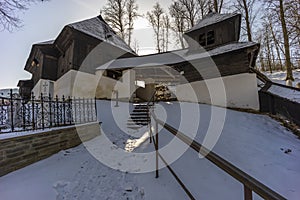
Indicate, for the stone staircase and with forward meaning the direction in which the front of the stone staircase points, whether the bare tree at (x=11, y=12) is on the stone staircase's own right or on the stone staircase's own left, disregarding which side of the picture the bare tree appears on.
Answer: on the stone staircase's own right

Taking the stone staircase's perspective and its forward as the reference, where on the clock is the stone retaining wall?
The stone retaining wall is roughly at 1 o'clock from the stone staircase.

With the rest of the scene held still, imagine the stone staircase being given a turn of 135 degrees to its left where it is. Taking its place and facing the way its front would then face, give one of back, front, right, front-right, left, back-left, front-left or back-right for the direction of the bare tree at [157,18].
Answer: front-left

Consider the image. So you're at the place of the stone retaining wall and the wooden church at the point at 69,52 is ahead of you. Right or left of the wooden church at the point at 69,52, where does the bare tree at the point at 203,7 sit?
right

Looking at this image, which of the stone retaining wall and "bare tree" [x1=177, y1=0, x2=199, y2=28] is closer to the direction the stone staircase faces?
the stone retaining wall

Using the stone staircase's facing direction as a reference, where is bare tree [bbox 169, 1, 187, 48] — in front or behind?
behind

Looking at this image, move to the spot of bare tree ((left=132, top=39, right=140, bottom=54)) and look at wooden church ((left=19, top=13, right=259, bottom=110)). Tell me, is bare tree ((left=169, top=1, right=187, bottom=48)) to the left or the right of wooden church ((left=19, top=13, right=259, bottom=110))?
left

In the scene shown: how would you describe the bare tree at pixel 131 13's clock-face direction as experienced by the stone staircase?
The bare tree is roughly at 6 o'clock from the stone staircase.

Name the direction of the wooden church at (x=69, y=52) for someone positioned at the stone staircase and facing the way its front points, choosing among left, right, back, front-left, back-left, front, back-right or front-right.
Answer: back-right

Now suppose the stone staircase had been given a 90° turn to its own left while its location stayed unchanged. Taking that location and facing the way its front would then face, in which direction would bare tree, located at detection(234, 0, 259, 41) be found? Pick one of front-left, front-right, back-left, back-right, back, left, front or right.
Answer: front-left

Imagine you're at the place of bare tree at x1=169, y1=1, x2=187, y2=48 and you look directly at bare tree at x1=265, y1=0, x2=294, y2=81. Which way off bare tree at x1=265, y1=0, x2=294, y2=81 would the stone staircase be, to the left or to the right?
right

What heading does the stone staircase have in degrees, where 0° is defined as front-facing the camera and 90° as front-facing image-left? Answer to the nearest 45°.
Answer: approximately 0°
